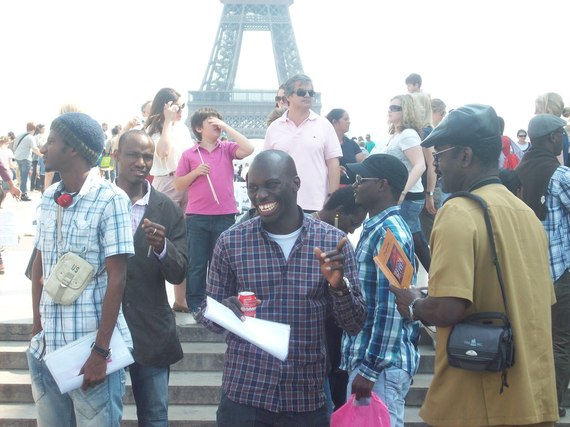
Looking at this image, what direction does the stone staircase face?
toward the camera

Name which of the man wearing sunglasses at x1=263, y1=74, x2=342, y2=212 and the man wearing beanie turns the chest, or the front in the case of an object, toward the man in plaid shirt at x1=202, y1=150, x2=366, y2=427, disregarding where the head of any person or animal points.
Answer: the man wearing sunglasses

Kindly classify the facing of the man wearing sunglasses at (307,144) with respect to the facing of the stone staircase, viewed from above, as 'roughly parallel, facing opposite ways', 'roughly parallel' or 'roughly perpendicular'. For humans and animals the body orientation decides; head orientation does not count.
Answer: roughly parallel

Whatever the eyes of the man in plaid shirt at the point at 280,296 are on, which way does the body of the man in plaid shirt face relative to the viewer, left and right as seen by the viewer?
facing the viewer

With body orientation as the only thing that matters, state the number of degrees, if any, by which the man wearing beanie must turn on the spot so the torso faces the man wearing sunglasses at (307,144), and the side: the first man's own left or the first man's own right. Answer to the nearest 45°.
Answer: approximately 180°

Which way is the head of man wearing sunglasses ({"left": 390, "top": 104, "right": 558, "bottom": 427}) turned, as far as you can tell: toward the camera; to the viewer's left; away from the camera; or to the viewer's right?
to the viewer's left

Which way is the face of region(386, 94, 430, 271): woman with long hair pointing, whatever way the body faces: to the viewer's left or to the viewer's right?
to the viewer's left

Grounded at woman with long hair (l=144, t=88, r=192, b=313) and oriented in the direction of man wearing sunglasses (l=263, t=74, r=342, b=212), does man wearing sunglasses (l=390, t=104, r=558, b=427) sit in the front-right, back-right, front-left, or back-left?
front-right
